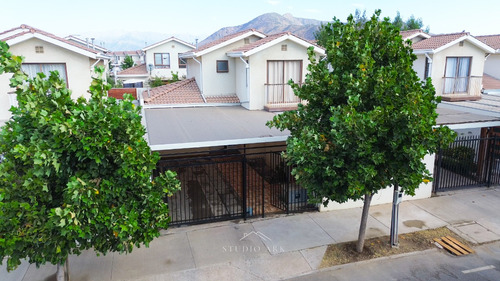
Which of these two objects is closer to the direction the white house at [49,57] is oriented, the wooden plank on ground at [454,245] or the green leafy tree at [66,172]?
the green leafy tree

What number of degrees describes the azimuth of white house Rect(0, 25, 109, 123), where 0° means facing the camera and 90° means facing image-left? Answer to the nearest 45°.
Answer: approximately 0°

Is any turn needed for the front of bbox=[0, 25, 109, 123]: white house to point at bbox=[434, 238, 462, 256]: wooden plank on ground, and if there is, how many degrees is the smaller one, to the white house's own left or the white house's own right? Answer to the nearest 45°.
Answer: approximately 45° to the white house's own left

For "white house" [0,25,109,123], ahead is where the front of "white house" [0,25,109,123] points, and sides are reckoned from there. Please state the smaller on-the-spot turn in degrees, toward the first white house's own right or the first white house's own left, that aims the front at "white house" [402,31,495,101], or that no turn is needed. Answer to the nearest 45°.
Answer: approximately 45° to the first white house's own left

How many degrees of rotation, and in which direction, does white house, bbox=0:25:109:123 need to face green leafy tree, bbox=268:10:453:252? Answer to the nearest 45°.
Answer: approximately 45° to its left

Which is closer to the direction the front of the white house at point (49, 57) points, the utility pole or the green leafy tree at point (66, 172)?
the green leafy tree

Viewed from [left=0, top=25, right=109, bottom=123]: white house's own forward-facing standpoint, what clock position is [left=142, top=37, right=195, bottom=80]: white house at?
[left=142, top=37, right=195, bottom=80]: white house is roughly at 7 o'clock from [left=0, top=25, right=109, bottom=123]: white house.
